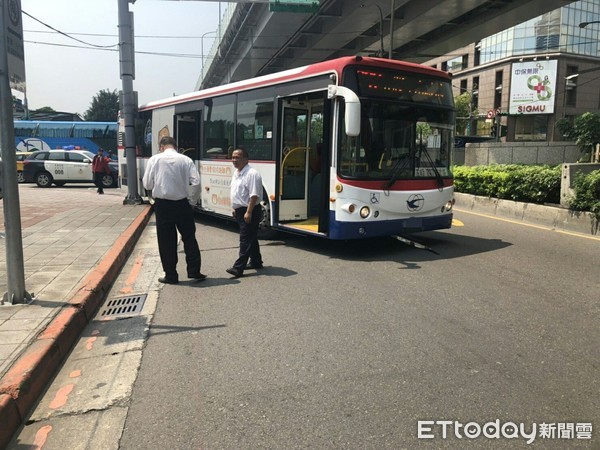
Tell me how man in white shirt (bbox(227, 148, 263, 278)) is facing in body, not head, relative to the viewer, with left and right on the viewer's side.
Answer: facing the viewer and to the left of the viewer

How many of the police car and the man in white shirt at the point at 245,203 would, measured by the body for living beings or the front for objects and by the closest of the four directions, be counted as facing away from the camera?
0

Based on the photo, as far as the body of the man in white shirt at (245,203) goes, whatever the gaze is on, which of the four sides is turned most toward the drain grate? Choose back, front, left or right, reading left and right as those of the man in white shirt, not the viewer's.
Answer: front

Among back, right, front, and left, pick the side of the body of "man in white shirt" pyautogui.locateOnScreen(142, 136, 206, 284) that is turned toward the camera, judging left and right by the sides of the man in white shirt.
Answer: back

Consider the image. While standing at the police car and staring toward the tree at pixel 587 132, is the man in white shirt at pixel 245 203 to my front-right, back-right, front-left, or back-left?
front-right

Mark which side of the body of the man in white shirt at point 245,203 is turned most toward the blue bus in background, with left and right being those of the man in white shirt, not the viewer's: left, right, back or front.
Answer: right

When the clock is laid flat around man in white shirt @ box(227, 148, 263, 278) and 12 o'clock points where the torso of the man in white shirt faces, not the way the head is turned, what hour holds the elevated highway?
The elevated highway is roughly at 5 o'clock from the man in white shirt.
